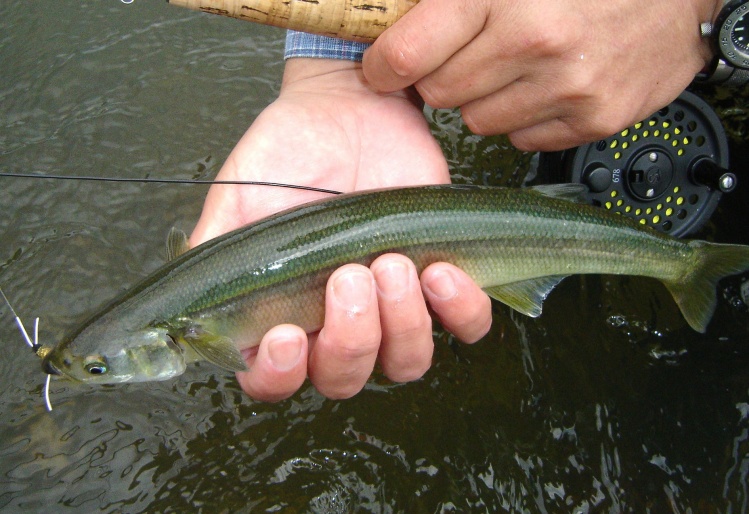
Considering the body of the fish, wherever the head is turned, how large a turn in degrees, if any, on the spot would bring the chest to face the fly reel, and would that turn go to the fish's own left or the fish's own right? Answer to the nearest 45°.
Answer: approximately 135° to the fish's own right

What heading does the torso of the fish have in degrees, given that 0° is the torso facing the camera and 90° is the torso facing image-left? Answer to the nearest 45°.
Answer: approximately 90°
